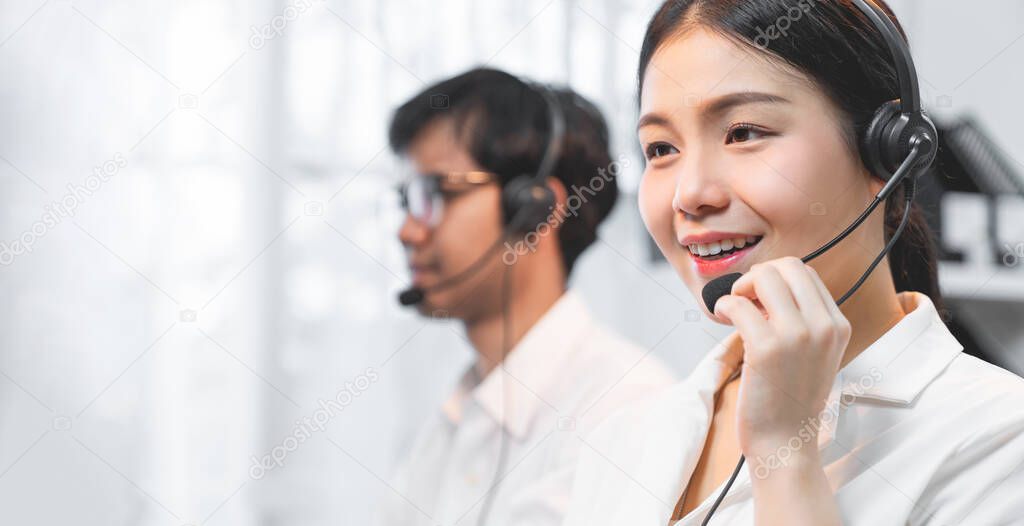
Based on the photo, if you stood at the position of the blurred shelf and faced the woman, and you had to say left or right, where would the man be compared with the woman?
right

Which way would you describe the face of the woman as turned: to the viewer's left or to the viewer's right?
to the viewer's left

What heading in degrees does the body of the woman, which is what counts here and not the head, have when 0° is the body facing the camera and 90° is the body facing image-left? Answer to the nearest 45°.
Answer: approximately 45°

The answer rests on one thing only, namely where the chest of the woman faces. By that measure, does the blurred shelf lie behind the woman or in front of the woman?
behind

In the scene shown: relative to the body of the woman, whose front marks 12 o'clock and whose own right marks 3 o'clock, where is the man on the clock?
The man is roughly at 3 o'clock from the woman.
